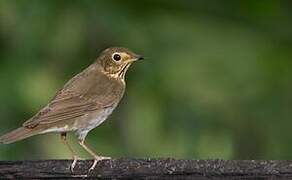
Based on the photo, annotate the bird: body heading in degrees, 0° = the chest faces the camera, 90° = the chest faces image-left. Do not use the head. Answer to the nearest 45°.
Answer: approximately 270°
